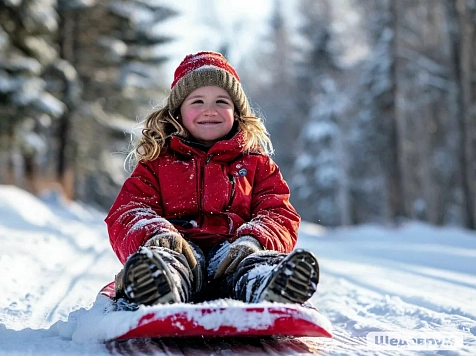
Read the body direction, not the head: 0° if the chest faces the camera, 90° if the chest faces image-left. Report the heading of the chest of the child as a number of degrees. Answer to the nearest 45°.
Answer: approximately 0°
